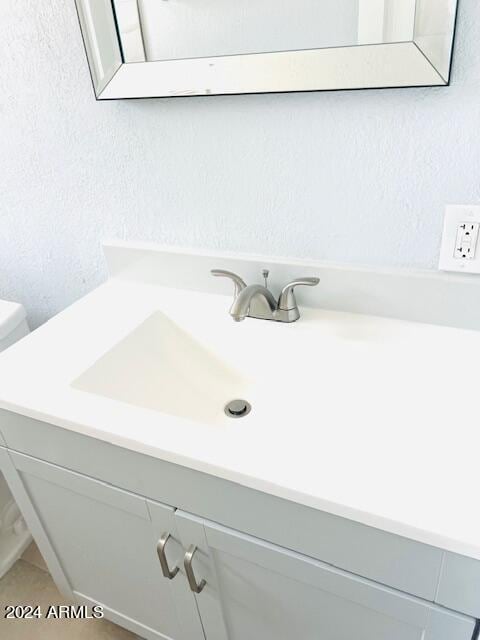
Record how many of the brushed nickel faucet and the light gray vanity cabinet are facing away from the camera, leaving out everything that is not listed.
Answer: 0

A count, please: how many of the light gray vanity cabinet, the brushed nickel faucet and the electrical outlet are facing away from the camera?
0

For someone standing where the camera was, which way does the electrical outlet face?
facing the viewer

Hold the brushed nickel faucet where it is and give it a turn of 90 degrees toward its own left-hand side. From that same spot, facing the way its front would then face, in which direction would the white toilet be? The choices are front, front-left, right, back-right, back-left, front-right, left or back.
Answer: back-right

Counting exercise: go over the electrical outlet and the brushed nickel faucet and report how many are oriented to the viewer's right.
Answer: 0

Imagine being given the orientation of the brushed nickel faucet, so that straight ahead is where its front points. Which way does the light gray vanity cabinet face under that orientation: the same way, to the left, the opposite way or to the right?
the same way

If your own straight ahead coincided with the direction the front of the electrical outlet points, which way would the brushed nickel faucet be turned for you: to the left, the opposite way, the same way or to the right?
the same way

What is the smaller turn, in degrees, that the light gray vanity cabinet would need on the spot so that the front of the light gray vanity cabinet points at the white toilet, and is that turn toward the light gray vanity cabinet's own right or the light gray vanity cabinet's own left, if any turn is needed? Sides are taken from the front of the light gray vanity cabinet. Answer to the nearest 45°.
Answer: approximately 90° to the light gray vanity cabinet's own right

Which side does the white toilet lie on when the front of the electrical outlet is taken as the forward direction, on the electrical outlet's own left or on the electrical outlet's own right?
on the electrical outlet's own right

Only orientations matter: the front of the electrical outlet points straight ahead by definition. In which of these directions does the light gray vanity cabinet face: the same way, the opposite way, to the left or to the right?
the same way

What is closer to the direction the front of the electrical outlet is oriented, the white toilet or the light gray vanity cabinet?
the light gray vanity cabinet

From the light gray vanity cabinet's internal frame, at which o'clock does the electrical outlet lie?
The electrical outlet is roughly at 7 o'clock from the light gray vanity cabinet.
